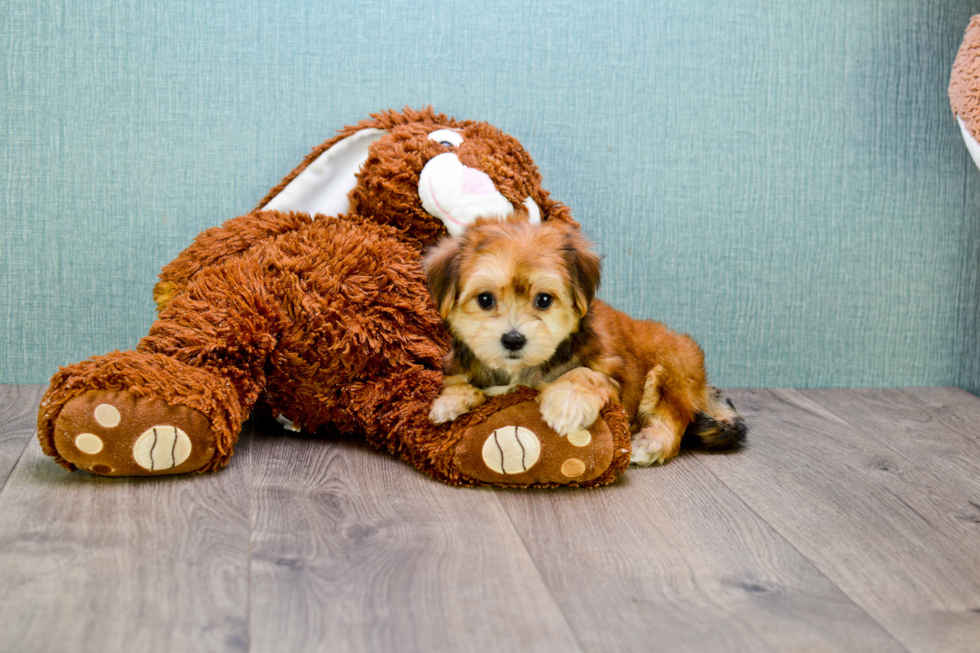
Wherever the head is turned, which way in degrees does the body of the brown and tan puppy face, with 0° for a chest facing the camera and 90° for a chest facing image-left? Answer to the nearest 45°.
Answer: approximately 45°

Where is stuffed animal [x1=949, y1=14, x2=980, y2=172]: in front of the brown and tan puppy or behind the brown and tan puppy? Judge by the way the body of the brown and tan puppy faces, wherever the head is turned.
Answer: behind
